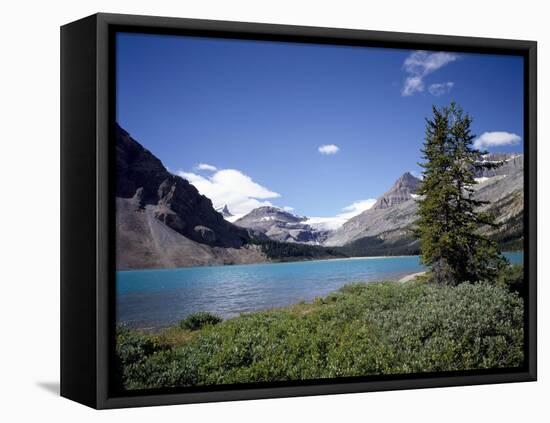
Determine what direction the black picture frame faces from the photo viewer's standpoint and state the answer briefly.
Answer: facing the viewer and to the right of the viewer
